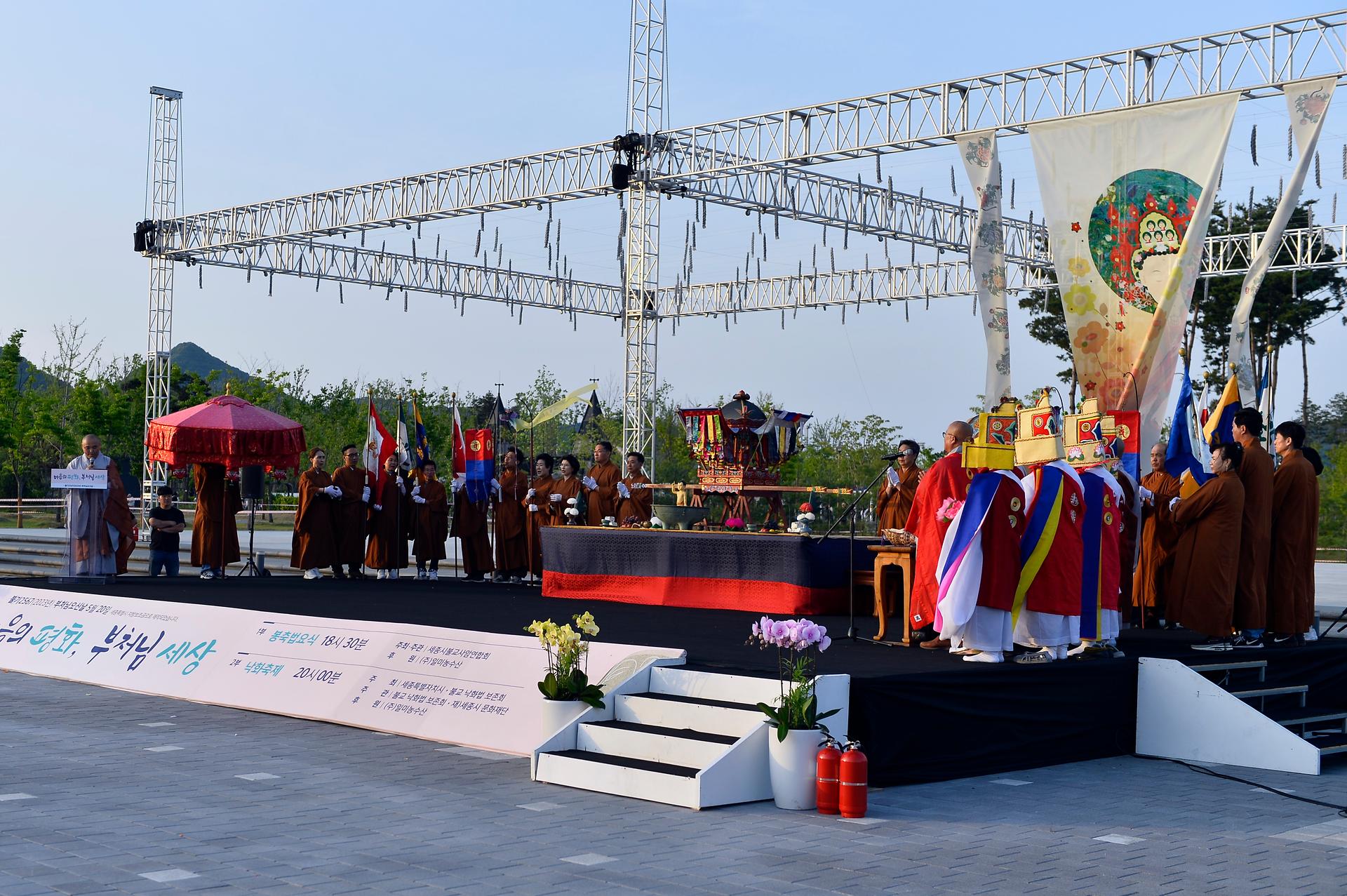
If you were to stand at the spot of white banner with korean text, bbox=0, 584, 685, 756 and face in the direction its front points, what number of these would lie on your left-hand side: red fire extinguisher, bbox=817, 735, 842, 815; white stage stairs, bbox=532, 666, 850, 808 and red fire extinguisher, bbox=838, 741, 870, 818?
3

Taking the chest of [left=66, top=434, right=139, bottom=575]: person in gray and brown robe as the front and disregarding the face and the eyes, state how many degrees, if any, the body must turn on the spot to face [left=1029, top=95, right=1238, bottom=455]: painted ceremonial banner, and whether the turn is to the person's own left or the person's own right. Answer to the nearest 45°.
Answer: approximately 45° to the person's own left

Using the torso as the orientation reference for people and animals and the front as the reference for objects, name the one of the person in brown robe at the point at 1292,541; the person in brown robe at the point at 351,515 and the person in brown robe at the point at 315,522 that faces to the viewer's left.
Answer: the person in brown robe at the point at 1292,541

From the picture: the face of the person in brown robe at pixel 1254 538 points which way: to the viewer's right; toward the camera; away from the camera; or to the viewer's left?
to the viewer's left

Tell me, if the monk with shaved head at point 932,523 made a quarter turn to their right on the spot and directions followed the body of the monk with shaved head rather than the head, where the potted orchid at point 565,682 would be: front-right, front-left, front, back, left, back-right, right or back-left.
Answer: back

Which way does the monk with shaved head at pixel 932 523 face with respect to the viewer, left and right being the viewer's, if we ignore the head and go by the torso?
facing away from the viewer and to the left of the viewer

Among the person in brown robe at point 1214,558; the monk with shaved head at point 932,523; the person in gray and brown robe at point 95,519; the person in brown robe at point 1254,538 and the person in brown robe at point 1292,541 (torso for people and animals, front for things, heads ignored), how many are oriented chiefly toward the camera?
1

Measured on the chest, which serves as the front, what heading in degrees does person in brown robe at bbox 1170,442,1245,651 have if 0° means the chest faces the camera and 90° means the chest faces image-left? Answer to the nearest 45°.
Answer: approximately 90°

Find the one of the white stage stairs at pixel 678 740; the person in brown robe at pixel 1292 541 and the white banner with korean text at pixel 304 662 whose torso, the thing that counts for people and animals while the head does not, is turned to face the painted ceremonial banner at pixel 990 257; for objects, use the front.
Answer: the person in brown robe

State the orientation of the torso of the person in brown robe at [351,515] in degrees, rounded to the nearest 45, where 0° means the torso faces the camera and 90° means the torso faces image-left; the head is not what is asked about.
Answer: approximately 315°

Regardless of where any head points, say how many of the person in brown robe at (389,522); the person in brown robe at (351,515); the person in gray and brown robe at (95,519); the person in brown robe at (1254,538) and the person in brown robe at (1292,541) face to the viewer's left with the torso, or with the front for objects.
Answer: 2

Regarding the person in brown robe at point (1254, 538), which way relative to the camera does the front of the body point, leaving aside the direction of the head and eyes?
to the viewer's left

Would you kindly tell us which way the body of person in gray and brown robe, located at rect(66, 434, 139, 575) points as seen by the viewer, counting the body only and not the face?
toward the camera

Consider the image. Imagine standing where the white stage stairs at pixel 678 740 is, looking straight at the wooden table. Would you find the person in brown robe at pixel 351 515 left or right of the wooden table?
left

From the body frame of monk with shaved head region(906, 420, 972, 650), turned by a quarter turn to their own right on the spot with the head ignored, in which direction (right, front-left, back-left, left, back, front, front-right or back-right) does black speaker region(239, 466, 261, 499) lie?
left
